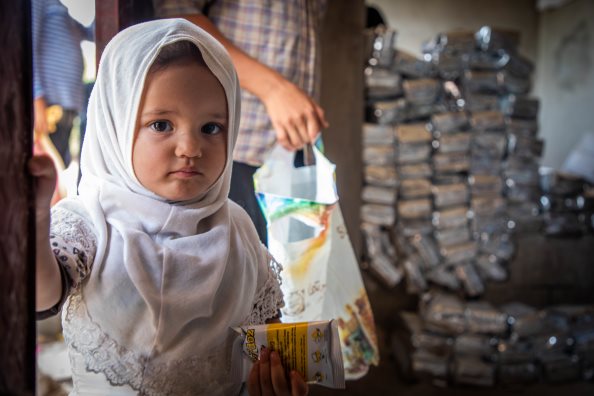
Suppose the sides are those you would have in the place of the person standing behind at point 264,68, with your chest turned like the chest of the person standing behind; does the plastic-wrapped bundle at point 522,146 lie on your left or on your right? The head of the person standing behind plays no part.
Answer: on your left

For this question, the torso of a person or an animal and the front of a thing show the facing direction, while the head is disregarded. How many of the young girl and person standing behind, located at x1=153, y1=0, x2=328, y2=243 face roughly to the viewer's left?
0

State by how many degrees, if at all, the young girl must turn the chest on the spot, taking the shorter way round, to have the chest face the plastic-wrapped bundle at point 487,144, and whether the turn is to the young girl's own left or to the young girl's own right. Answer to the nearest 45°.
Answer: approximately 135° to the young girl's own left

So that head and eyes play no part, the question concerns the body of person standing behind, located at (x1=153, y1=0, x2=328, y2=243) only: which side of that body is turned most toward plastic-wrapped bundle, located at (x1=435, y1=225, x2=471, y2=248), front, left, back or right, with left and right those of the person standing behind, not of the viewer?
left

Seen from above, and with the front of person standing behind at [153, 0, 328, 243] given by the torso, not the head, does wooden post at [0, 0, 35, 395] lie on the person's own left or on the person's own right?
on the person's own right

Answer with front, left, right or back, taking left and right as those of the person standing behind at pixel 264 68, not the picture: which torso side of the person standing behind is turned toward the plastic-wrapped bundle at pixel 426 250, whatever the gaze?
left

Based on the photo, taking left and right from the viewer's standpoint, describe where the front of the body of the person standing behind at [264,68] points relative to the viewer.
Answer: facing the viewer and to the right of the viewer

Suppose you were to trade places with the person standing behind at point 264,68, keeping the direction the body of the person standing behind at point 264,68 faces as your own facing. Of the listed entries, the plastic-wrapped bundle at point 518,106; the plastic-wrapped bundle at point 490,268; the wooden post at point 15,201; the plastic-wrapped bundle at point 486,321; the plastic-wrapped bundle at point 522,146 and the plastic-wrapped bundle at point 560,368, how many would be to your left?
5

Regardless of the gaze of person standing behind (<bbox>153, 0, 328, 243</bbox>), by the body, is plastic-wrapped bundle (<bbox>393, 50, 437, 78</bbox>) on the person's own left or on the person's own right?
on the person's own left

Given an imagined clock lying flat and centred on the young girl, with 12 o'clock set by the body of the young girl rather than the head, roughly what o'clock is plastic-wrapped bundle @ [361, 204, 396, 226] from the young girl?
The plastic-wrapped bundle is roughly at 7 o'clock from the young girl.
